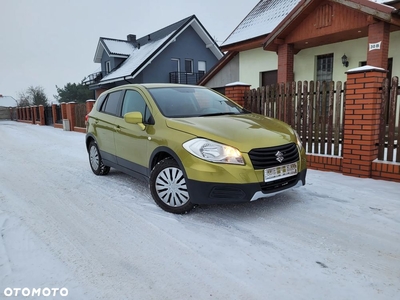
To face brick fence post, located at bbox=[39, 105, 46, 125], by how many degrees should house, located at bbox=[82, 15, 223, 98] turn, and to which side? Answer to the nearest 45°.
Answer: approximately 45° to its right

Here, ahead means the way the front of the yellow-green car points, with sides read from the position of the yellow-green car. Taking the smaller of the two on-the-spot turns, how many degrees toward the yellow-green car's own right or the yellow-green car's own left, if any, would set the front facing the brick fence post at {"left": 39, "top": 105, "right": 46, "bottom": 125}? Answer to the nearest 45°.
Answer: approximately 180°

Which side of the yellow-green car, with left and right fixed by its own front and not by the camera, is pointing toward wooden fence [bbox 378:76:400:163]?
left

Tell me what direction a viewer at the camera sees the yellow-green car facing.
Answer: facing the viewer and to the right of the viewer

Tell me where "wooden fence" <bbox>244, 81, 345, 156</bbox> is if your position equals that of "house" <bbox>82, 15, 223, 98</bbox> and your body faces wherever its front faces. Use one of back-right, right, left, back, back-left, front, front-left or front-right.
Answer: front-left

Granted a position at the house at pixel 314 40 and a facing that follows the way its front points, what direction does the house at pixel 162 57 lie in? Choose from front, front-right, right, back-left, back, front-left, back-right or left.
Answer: right

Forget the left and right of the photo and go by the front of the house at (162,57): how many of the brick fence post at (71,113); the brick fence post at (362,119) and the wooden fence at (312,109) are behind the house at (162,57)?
0

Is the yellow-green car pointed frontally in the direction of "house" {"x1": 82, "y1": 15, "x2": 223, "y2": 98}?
no

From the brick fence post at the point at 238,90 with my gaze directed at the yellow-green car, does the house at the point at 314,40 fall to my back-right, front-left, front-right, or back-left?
back-left

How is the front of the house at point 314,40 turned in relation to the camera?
facing the viewer and to the left of the viewer

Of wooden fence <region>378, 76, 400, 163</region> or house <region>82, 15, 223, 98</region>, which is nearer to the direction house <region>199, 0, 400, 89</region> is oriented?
the wooden fence

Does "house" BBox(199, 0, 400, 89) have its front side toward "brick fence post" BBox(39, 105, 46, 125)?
no

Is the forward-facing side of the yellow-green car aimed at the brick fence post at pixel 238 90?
no

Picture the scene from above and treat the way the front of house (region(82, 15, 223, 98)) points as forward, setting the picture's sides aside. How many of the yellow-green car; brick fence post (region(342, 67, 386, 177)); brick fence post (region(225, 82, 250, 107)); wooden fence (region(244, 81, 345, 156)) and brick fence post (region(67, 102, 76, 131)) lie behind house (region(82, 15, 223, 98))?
0

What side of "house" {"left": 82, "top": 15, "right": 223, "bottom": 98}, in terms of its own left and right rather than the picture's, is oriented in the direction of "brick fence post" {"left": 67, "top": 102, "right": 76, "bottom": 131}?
front
